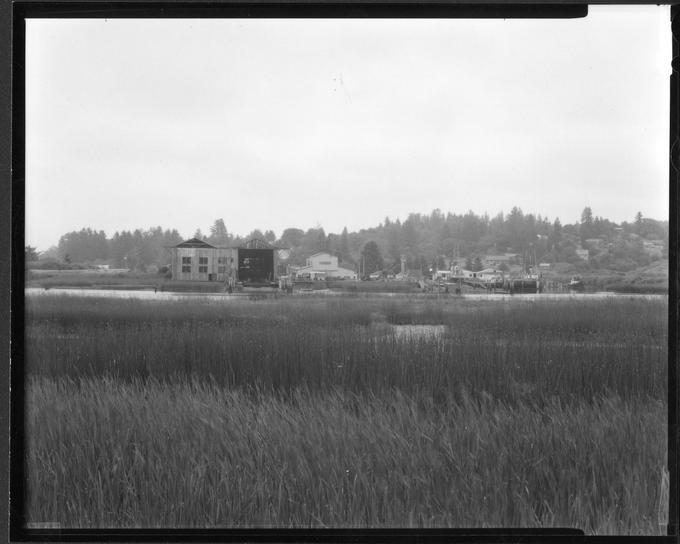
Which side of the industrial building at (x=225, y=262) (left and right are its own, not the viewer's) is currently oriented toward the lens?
front
